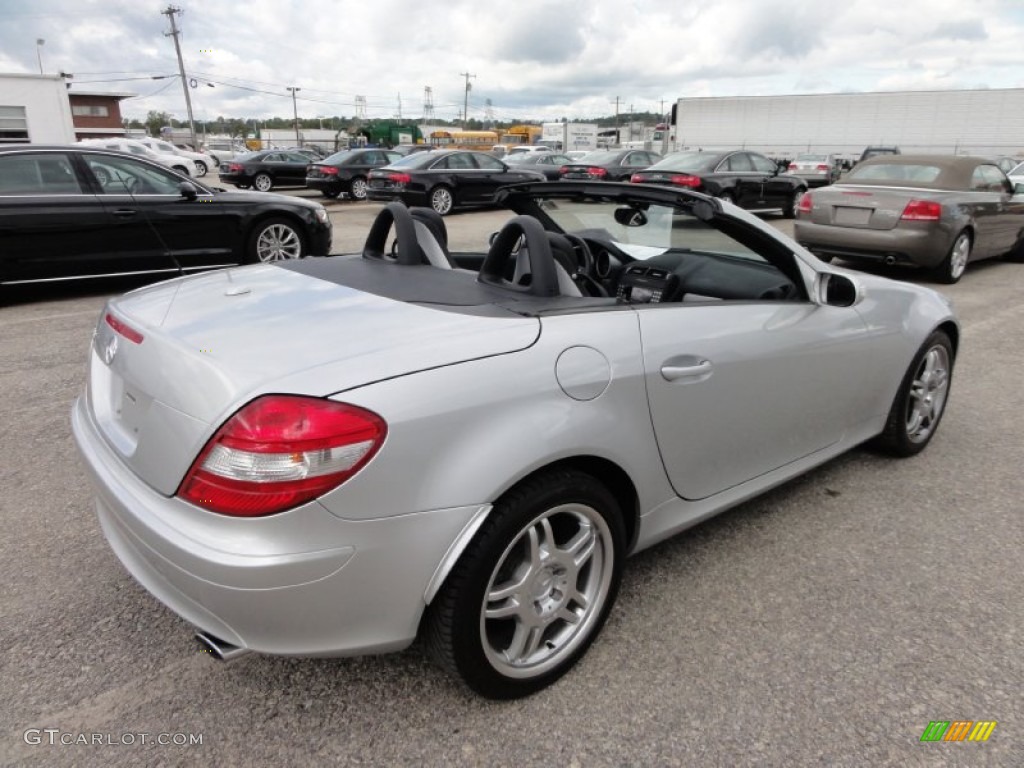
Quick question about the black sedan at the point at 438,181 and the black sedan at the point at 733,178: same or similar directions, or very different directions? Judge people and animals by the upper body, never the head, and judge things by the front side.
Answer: same or similar directions

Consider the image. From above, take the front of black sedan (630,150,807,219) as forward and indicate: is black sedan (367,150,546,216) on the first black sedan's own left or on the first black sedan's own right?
on the first black sedan's own left

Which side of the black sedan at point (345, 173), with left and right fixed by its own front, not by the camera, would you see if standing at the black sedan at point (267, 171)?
left

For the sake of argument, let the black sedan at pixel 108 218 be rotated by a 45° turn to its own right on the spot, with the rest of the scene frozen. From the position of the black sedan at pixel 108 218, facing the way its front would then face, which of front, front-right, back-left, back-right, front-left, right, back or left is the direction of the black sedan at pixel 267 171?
back-left

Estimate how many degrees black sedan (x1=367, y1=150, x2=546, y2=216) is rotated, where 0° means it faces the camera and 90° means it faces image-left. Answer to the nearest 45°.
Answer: approximately 225°

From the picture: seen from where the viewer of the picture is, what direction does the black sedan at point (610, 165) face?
facing away from the viewer and to the right of the viewer

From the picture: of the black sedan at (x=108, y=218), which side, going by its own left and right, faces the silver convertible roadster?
right

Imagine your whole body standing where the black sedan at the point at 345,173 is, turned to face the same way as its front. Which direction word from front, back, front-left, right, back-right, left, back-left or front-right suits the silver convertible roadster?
back-right

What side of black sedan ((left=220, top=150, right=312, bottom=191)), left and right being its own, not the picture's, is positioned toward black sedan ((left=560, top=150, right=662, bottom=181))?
right

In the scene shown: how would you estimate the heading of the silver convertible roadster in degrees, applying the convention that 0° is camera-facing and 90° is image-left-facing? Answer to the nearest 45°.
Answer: approximately 225°

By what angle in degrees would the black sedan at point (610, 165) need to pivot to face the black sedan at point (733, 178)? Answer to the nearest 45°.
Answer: approximately 90° to its right

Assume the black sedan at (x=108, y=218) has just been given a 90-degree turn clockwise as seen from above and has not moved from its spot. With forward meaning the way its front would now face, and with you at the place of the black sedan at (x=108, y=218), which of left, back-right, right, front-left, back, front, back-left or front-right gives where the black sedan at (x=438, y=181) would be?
back-left

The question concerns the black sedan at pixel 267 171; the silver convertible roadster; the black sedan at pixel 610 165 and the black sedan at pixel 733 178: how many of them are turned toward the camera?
0

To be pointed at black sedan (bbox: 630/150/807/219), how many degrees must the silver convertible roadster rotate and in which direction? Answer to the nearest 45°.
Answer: approximately 45° to its left

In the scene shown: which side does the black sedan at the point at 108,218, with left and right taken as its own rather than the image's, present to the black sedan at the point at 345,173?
left

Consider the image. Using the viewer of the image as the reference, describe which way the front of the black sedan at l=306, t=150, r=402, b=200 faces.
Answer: facing away from the viewer and to the right of the viewer

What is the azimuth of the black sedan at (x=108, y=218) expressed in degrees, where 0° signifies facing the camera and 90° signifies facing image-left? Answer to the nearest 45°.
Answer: approximately 270°

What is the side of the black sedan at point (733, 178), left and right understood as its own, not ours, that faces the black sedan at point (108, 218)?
back

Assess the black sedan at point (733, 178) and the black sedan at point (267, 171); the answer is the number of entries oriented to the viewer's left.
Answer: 0

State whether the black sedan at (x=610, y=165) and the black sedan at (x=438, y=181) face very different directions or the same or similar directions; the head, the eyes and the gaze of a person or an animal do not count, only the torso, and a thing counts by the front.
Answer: same or similar directions

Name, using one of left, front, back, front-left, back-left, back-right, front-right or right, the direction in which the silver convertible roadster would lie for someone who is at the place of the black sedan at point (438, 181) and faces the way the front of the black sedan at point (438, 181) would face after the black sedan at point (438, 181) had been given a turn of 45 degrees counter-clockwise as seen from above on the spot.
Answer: back
